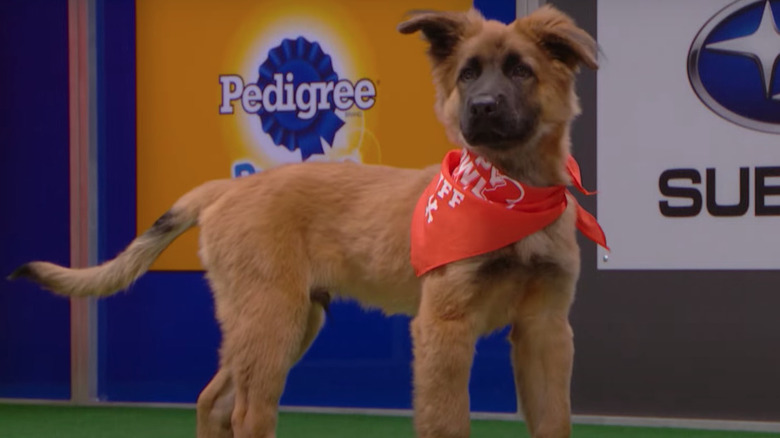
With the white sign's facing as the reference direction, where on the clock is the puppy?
The puppy is roughly at 1 o'clock from the white sign.

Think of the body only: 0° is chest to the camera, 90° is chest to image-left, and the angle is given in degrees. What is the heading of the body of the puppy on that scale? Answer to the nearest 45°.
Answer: approximately 315°

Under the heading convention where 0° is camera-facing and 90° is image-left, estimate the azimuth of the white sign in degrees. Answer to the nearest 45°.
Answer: approximately 0°
